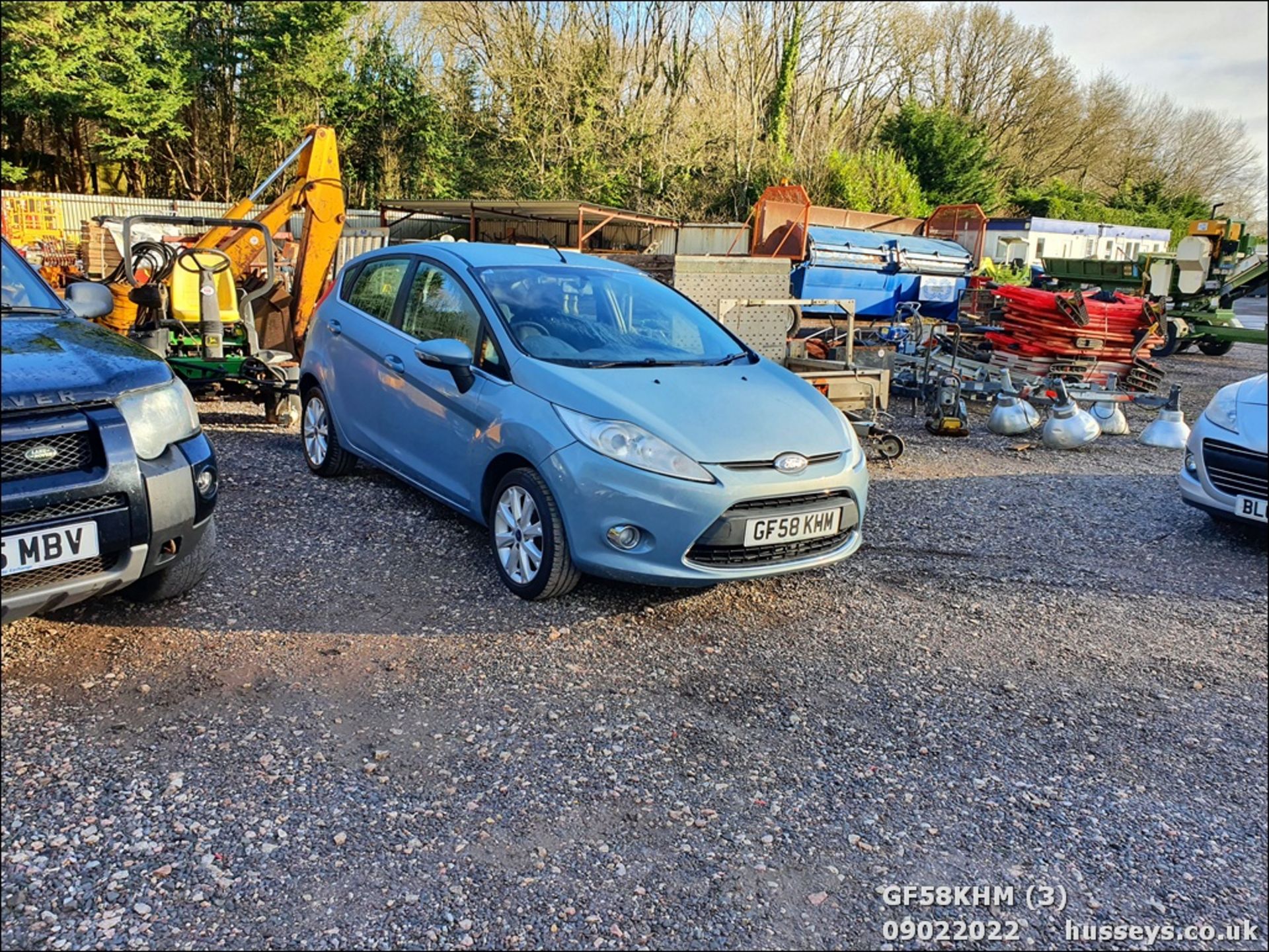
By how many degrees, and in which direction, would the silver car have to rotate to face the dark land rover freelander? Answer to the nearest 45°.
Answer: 0° — it already faces it

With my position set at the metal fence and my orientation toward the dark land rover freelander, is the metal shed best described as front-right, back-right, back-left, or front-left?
front-left

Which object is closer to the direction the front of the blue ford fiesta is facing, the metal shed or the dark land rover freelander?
the dark land rover freelander

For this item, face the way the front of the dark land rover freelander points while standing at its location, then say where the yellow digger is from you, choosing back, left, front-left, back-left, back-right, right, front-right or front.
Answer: back-left

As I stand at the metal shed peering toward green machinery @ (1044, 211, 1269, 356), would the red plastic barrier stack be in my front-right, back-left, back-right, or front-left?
front-right

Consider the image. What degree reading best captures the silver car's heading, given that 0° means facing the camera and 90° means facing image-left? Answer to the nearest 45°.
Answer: approximately 45°

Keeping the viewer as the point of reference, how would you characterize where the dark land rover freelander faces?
facing the viewer and to the right of the viewer

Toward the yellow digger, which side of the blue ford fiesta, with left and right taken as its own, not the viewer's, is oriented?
back

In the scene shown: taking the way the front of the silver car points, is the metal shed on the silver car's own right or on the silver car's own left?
on the silver car's own right

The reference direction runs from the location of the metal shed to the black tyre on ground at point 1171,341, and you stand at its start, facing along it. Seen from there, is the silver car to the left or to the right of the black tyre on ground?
right

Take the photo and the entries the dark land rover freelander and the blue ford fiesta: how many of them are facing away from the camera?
0

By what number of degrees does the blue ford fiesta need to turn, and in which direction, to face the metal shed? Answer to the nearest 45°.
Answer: approximately 135° to its left

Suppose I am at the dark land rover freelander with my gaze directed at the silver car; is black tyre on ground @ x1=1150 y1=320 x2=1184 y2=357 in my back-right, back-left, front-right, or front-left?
front-left

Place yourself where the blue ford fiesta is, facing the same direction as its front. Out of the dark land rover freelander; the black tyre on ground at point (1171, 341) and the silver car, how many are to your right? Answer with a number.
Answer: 1

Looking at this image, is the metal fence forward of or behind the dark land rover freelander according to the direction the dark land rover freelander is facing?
behind
